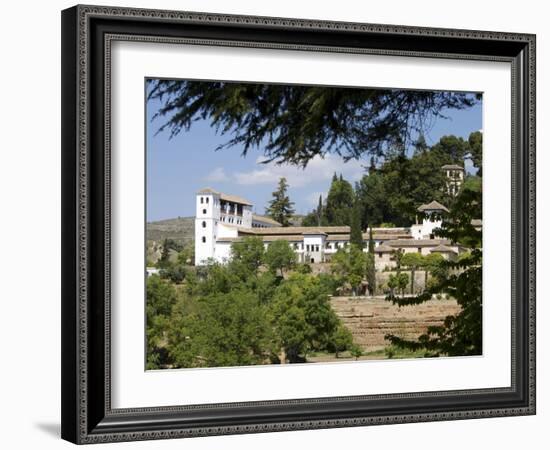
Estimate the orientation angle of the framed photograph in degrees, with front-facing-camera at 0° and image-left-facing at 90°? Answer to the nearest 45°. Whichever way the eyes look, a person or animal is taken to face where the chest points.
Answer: approximately 315°
